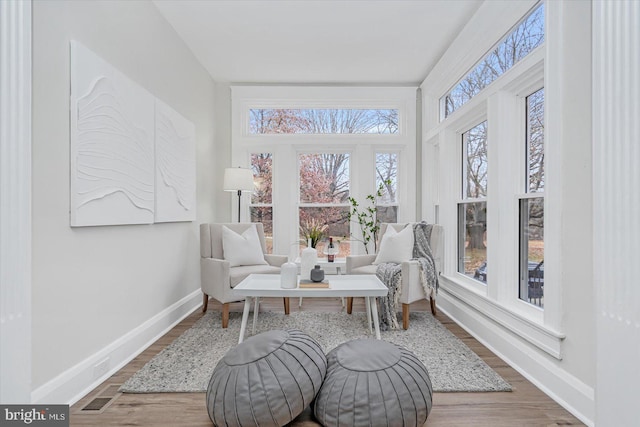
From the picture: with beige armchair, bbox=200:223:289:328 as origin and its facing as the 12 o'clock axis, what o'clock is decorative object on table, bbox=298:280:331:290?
The decorative object on table is roughly at 12 o'clock from the beige armchair.

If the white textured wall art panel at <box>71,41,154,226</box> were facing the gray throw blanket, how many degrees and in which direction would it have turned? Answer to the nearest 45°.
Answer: approximately 45° to its left

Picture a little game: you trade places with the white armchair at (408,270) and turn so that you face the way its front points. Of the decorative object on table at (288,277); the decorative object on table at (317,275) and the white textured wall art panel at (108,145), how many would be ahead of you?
3

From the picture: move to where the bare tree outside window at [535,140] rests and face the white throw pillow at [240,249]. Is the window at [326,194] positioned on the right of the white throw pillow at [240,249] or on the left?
right

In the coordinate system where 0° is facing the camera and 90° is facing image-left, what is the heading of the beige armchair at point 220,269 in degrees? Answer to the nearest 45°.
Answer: approximately 315°

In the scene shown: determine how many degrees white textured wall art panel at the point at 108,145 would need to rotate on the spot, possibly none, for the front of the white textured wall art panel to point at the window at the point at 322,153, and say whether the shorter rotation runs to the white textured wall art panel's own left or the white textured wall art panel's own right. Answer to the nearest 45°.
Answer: approximately 90° to the white textured wall art panel's own left

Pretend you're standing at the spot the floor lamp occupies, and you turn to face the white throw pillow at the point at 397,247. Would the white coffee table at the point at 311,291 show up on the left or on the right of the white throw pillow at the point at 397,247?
right

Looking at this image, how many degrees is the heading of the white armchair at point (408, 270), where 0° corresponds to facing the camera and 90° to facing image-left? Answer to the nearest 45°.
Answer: approximately 45°
